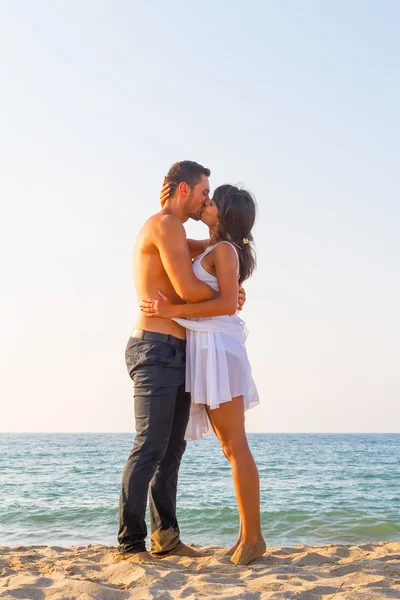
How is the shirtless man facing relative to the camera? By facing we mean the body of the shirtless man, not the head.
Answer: to the viewer's right

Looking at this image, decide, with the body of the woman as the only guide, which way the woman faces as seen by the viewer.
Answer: to the viewer's left

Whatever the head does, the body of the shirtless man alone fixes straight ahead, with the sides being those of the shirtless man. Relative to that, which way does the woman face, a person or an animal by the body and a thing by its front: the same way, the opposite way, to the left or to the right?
the opposite way

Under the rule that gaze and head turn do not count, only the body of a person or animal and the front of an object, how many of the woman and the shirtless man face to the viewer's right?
1

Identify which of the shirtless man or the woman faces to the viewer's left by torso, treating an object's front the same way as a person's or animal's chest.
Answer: the woman

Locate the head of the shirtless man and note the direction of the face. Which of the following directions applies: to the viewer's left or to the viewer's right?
to the viewer's right

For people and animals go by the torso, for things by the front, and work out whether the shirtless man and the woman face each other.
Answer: yes
